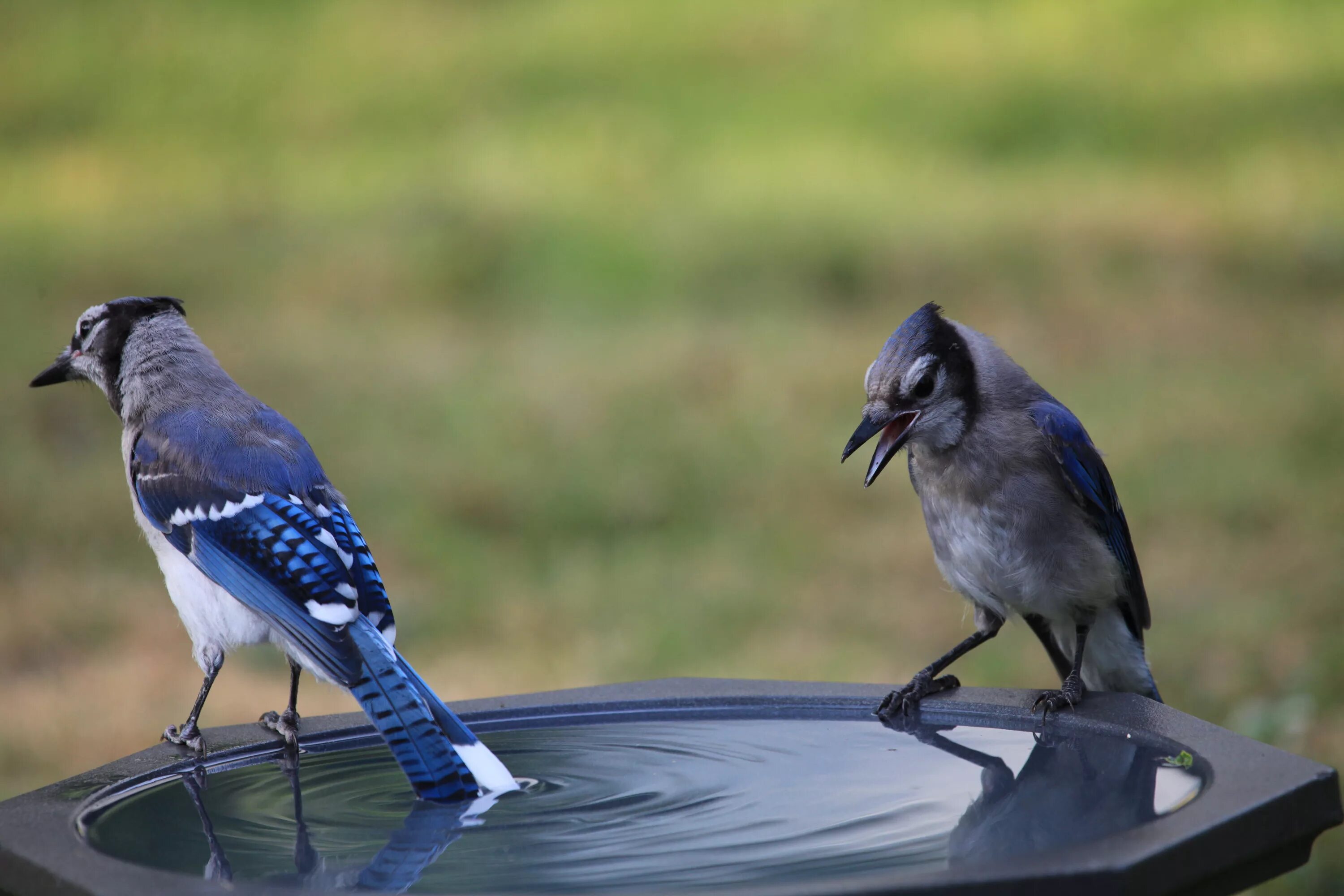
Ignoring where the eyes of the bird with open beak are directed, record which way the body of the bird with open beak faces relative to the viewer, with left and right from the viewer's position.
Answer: facing the viewer and to the left of the viewer

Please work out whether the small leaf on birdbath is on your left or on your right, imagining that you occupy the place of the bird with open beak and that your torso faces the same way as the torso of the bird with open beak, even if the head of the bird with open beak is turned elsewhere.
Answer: on your left

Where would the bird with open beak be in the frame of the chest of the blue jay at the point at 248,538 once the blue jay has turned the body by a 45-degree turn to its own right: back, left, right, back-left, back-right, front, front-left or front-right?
right

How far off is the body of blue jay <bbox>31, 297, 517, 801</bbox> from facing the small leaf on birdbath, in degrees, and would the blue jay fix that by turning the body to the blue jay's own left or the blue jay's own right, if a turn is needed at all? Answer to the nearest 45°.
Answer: approximately 180°

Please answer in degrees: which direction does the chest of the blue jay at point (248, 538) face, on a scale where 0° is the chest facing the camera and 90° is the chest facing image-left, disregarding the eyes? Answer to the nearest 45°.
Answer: approximately 135°
